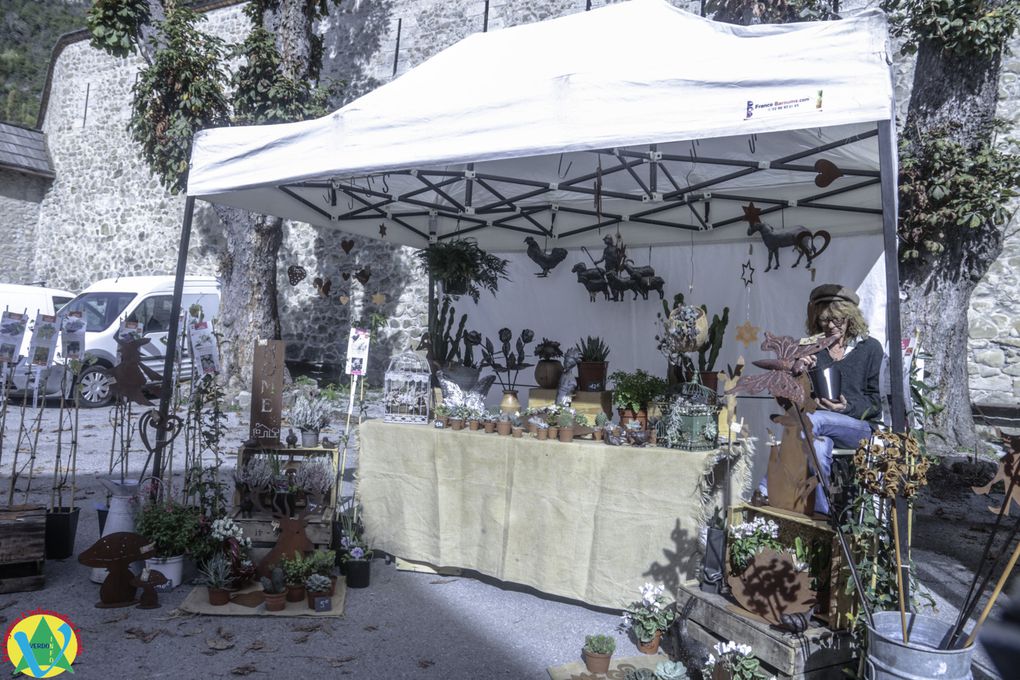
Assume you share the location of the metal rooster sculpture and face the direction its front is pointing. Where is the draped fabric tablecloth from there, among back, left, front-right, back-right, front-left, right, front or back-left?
left

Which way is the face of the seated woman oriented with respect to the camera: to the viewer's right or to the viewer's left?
to the viewer's left

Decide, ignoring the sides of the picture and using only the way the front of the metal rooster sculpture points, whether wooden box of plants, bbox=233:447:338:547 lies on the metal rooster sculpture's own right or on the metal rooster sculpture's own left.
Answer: on the metal rooster sculpture's own left

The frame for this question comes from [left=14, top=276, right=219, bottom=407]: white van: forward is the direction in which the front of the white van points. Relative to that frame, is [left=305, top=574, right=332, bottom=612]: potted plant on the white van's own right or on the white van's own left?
on the white van's own left

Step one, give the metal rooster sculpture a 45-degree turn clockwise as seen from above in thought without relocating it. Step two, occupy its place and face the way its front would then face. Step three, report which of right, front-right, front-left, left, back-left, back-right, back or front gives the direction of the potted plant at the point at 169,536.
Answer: left

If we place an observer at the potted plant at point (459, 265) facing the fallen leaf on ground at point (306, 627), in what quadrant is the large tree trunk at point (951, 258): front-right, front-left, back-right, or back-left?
back-left

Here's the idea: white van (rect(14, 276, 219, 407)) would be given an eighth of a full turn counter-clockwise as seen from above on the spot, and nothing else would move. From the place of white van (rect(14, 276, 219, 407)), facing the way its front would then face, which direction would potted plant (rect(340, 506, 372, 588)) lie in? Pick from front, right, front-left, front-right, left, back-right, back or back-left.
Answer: front

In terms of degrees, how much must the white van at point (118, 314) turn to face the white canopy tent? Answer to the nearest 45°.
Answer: approximately 45° to its left

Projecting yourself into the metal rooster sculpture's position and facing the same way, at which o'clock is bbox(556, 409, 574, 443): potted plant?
The potted plant is roughly at 9 o'clock from the metal rooster sculpture.

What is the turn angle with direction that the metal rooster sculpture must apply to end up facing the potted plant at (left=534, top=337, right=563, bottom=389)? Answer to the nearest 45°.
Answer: approximately 90° to its left

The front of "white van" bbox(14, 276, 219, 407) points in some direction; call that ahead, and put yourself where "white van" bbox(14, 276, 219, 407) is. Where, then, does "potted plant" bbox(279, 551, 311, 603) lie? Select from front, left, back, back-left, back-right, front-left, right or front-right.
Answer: front-left

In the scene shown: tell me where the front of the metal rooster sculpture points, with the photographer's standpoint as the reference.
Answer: facing to the left of the viewer

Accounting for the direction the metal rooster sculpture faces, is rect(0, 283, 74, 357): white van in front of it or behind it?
in front
